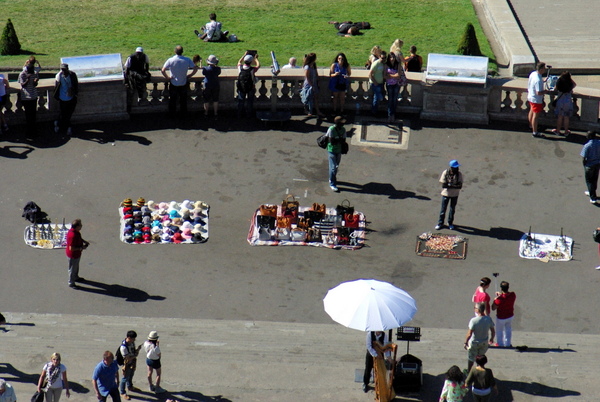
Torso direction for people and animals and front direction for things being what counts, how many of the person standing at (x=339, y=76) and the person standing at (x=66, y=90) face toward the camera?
2

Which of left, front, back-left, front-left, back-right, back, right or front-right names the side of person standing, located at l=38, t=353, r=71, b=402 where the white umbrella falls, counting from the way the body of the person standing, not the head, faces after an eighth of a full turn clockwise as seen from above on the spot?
back-left

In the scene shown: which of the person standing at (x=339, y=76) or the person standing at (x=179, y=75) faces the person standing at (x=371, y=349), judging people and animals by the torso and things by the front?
the person standing at (x=339, y=76)

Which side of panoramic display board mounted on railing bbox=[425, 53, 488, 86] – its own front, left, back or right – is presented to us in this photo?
front

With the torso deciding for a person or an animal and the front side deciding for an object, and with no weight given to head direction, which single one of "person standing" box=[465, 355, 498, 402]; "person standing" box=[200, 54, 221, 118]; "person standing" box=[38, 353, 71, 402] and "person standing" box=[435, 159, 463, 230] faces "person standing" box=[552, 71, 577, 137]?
"person standing" box=[465, 355, 498, 402]

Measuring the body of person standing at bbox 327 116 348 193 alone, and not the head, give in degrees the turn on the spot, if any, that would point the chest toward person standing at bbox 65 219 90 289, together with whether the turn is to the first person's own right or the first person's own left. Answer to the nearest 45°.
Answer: approximately 90° to the first person's own right

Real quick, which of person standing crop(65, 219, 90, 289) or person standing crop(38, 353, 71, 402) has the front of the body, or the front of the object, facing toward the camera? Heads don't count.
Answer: person standing crop(38, 353, 71, 402)

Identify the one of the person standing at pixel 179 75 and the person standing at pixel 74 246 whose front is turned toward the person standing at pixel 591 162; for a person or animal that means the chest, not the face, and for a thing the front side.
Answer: the person standing at pixel 74 246

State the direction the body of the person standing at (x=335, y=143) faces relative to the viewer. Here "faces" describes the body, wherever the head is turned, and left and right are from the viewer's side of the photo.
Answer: facing the viewer and to the right of the viewer

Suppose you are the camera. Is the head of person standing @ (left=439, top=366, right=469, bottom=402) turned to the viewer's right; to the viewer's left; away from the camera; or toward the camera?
away from the camera

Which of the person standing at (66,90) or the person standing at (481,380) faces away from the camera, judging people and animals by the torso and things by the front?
the person standing at (481,380)

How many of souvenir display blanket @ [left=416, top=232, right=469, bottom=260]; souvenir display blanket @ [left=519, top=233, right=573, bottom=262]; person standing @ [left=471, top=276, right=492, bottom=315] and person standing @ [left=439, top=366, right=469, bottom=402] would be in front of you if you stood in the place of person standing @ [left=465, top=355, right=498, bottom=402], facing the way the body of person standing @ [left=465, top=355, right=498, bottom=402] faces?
3

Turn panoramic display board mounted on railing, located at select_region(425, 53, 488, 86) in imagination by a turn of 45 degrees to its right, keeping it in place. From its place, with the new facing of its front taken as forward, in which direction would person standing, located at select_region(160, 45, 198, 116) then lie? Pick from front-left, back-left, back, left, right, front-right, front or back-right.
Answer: front-right

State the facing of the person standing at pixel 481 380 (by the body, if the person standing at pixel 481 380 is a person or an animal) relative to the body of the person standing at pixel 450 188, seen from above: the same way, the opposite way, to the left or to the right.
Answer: the opposite way

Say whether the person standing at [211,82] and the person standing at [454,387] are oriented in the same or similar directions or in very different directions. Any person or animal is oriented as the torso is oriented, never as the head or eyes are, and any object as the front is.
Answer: same or similar directions

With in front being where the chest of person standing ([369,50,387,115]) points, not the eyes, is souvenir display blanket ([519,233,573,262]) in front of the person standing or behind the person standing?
in front
